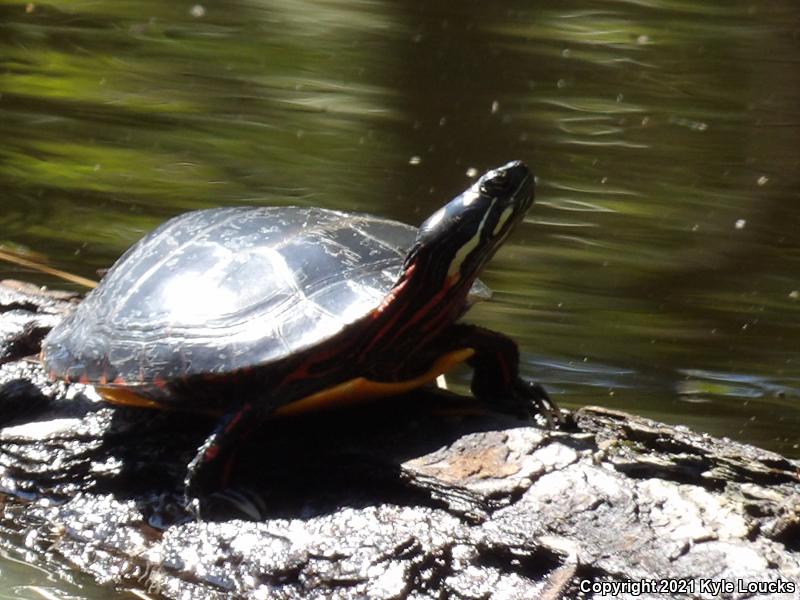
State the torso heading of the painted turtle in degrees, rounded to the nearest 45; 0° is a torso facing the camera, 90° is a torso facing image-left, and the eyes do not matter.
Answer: approximately 270°
